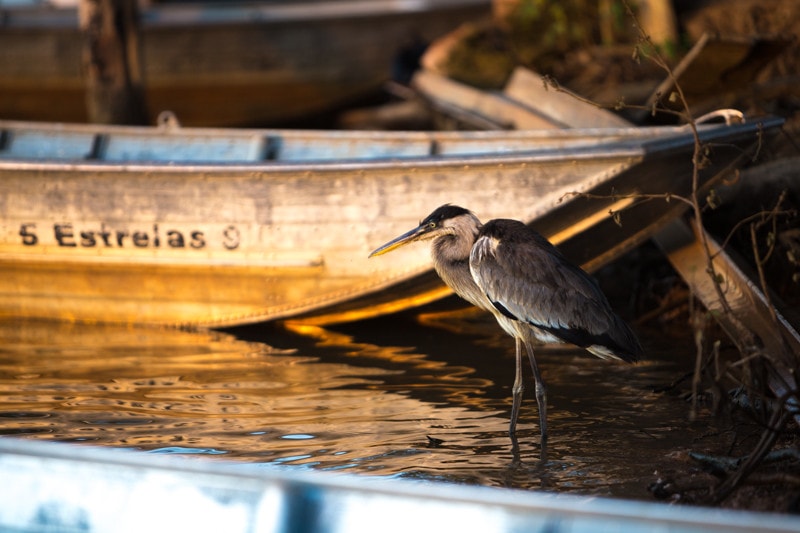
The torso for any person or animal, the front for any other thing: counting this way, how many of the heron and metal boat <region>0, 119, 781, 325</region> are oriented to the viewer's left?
1

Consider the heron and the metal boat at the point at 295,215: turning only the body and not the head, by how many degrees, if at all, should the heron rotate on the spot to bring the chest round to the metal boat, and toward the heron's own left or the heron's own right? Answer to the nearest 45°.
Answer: approximately 45° to the heron's own right

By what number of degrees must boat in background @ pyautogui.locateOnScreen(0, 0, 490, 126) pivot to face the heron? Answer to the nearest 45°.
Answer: approximately 90° to its right

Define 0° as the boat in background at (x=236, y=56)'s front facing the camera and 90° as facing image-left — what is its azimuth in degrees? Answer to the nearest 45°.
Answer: approximately 270°

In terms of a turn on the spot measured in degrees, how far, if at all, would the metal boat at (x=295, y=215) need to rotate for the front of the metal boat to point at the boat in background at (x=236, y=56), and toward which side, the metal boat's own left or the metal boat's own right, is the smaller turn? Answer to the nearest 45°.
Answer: approximately 90° to the metal boat's own left

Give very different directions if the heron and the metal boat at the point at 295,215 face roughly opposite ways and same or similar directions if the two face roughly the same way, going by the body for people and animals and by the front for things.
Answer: very different directions

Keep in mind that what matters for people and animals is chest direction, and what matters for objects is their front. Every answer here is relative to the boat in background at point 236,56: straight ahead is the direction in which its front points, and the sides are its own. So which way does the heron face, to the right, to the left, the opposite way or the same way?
the opposite way

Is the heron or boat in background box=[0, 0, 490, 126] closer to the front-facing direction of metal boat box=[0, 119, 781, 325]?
the heron

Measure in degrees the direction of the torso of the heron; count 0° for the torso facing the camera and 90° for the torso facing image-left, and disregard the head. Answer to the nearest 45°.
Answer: approximately 90°

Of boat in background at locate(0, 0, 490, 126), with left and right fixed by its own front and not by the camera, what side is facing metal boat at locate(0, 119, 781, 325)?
right

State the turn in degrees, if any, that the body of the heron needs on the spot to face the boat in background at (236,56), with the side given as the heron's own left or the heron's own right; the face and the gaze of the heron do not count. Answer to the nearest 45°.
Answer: approximately 90° to the heron's own right

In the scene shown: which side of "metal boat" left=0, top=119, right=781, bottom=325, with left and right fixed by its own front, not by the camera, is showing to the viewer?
right
